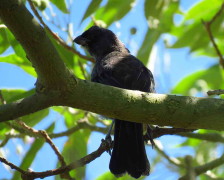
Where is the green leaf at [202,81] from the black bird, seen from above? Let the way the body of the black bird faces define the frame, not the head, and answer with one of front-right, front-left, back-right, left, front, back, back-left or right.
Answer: right

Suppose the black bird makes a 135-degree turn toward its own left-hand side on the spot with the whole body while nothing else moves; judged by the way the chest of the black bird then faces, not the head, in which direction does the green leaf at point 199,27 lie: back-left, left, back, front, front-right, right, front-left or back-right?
back-left

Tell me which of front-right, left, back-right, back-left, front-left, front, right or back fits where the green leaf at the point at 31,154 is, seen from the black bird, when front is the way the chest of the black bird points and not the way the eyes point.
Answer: front-left

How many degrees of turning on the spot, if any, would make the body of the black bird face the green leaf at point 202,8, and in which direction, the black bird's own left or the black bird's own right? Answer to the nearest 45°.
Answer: approximately 90° to the black bird's own right

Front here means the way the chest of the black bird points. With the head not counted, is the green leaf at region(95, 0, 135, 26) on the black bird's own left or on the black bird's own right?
on the black bird's own right

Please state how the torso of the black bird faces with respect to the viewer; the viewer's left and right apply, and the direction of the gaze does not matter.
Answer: facing away from the viewer and to the left of the viewer

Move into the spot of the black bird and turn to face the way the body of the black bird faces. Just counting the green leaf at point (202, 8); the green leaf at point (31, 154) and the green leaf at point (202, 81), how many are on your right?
2
